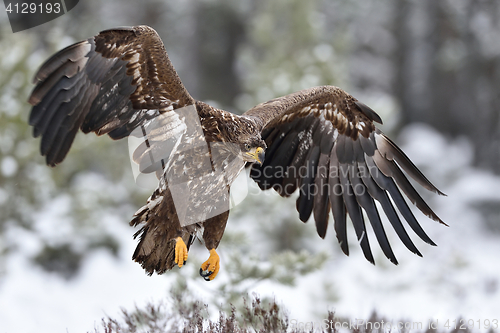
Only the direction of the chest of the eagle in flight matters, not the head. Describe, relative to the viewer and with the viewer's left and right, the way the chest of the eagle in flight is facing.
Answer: facing the viewer and to the right of the viewer
